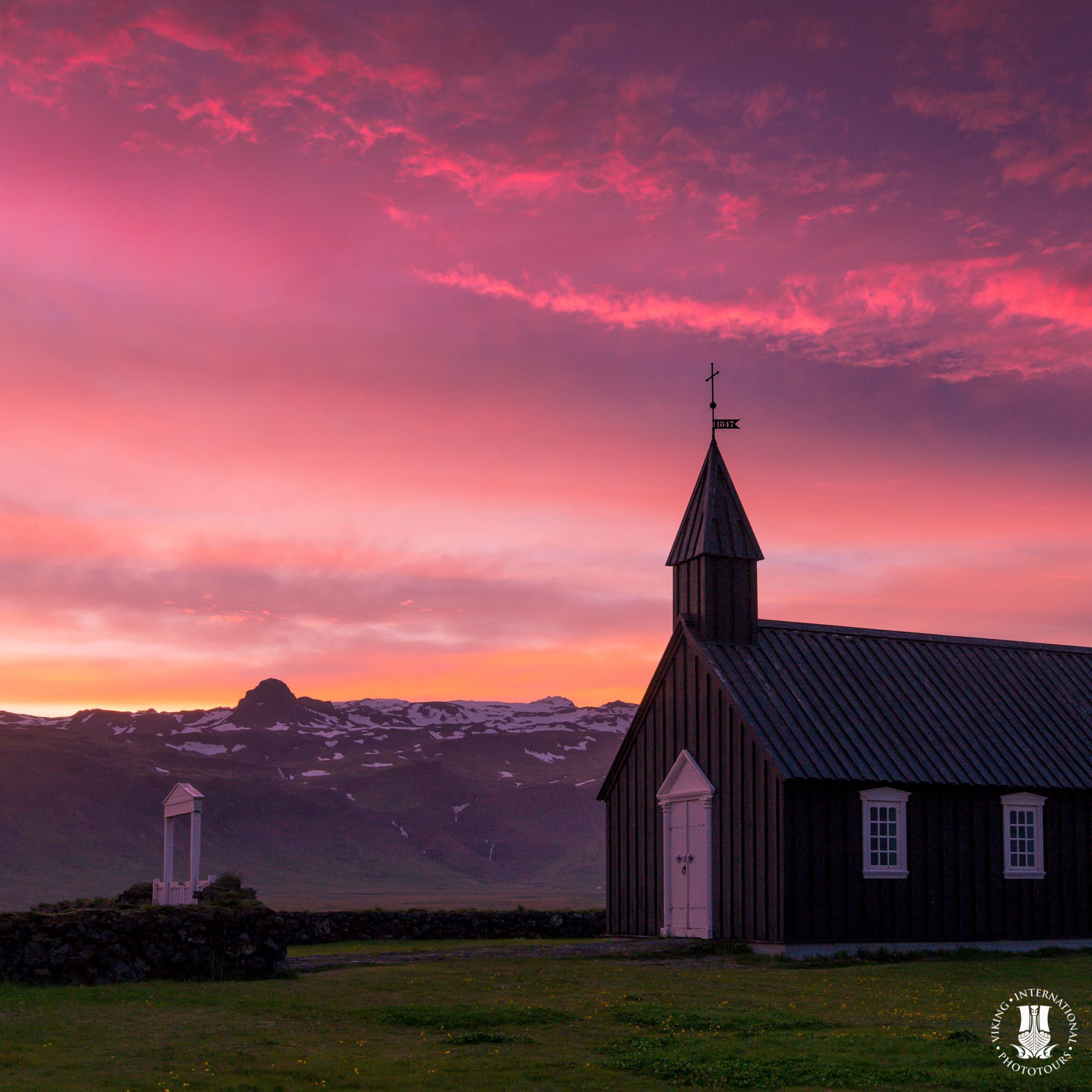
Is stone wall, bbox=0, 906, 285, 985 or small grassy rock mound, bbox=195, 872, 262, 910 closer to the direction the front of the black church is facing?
the stone wall

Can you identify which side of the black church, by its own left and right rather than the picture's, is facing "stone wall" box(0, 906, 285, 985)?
front

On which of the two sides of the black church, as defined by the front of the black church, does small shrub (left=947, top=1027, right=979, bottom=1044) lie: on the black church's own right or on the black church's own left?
on the black church's own left

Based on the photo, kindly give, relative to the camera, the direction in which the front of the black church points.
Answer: facing the viewer and to the left of the viewer
